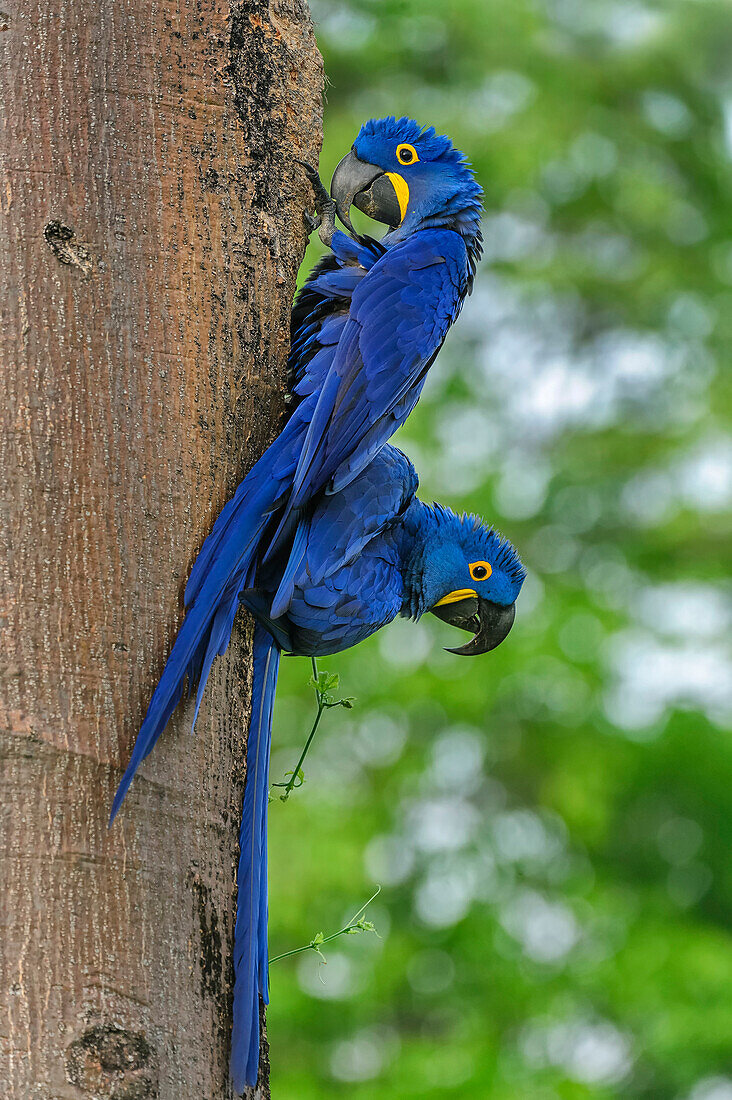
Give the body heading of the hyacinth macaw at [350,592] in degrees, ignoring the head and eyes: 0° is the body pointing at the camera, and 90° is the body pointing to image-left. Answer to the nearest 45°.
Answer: approximately 270°
